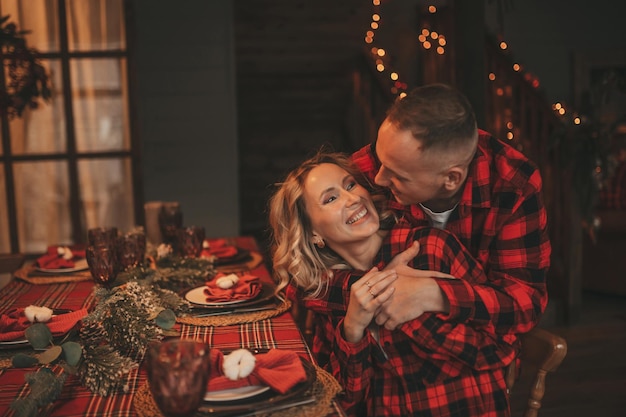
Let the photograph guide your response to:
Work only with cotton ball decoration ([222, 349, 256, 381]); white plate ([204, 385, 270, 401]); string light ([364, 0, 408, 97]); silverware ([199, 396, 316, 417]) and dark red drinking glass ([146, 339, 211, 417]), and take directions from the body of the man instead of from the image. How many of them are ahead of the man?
4

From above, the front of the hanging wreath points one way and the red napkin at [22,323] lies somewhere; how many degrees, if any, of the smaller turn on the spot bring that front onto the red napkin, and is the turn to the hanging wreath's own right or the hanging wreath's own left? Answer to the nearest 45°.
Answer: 0° — it already faces it

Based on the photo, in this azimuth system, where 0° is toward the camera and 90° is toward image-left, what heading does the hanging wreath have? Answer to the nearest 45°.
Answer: approximately 0°

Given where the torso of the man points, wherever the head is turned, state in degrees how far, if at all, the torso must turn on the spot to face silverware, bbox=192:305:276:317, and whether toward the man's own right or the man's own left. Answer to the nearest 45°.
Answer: approximately 45° to the man's own right

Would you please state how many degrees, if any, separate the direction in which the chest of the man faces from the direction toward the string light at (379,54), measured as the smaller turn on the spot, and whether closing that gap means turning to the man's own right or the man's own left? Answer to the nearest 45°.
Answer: approximately 135° to the man's own right

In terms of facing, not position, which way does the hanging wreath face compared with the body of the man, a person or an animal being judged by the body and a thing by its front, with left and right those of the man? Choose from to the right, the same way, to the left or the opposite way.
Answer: to the left

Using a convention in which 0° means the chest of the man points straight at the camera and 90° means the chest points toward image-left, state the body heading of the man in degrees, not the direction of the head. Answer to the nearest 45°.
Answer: approximately 45°

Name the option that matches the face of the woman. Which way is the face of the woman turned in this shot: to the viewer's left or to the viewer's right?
to the viewer's right

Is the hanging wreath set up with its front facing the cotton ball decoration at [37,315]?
yes
